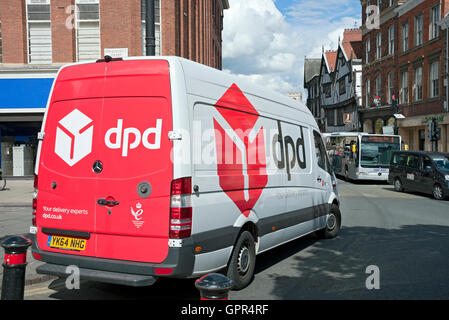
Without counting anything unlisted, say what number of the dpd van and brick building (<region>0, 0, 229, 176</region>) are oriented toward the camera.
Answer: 1

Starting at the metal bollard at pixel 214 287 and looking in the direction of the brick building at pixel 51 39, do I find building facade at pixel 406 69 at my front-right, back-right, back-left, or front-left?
front-right

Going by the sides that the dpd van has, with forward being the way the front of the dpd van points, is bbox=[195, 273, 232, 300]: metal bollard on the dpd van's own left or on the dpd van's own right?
on the dpd van's own right

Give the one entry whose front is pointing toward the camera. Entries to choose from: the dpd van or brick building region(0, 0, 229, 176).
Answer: the brick building

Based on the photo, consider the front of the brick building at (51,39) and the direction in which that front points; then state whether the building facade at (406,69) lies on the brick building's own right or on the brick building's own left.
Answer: on the brick building's own left

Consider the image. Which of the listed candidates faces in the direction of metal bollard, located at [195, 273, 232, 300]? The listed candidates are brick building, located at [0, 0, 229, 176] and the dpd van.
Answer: the brick building

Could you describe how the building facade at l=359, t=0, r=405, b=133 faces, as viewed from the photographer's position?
facing the viewer and to the left of the viewer

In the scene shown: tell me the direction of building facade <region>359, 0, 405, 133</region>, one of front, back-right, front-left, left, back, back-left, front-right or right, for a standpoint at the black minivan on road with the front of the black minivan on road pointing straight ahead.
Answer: back-left

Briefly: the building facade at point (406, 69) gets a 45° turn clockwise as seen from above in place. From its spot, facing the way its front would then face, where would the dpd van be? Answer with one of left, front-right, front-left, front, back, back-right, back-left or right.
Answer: left

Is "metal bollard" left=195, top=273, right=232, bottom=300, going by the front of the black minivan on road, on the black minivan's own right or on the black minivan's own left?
on the black minivan's own right

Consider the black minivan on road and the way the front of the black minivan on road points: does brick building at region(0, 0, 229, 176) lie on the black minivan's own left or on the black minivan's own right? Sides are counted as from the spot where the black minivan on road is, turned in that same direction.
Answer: on the black minivan's own right

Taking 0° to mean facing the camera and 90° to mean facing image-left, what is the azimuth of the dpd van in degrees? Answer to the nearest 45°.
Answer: approximately 225°

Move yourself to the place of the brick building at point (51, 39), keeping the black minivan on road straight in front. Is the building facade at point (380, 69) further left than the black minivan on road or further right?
left

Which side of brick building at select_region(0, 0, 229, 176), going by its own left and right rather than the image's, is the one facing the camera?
front

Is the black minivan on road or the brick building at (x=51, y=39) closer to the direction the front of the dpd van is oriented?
the black minivan on road

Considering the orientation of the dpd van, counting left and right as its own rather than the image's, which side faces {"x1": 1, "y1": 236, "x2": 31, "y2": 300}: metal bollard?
back
